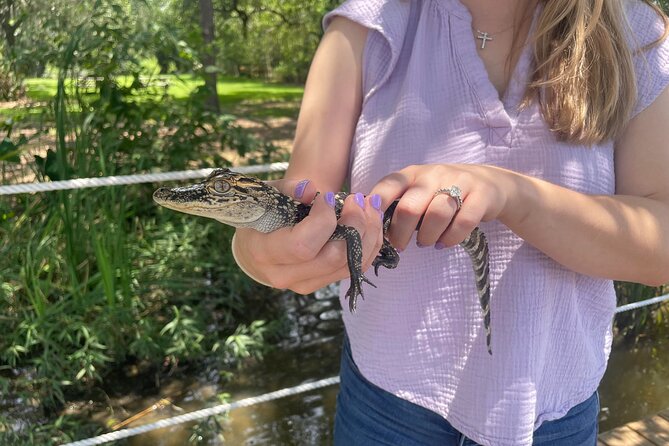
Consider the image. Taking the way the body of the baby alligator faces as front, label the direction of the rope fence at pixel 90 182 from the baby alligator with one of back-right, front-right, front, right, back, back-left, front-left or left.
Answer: front-right

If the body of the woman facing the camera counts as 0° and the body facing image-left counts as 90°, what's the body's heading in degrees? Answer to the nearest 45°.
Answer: approximately 0°

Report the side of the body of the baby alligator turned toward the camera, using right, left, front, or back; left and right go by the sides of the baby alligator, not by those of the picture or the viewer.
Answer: left

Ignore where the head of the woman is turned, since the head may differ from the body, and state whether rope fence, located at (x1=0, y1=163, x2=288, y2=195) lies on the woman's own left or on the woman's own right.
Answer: on the woman's own right
